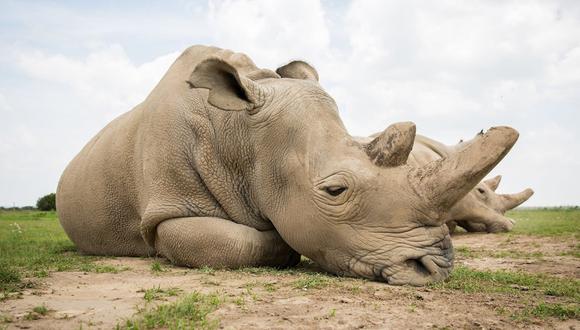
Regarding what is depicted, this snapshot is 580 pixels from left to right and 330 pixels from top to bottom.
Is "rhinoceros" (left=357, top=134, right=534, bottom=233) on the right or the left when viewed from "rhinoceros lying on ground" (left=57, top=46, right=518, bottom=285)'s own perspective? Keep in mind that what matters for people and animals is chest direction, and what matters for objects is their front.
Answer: on its left

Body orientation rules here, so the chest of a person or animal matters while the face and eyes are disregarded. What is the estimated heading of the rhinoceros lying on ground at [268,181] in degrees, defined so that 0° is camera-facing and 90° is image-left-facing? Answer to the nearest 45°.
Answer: approximately 315°

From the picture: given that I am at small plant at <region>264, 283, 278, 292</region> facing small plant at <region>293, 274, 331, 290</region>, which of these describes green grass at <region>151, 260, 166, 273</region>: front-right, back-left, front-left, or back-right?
back-left
